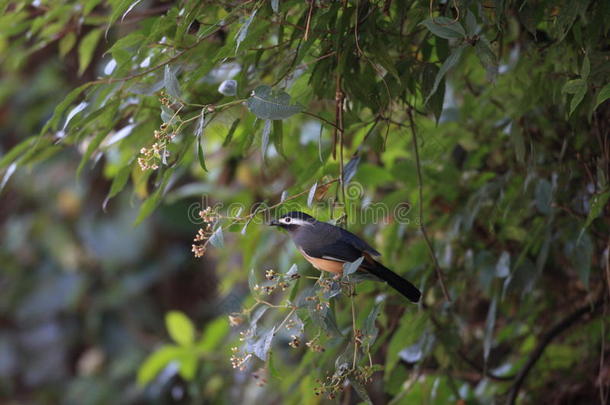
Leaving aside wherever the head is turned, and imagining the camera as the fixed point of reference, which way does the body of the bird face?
to the viewer's left
